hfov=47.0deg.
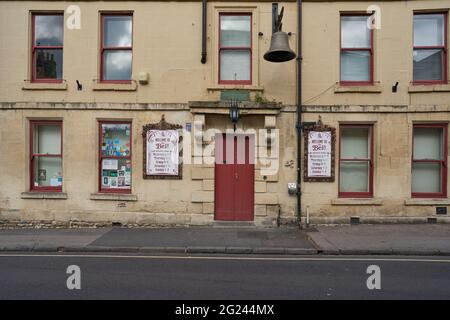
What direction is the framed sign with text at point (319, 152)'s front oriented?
toward the camera

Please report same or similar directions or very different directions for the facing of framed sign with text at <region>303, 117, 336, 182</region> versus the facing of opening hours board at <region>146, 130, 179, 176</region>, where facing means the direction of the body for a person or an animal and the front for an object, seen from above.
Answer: same or similar directions

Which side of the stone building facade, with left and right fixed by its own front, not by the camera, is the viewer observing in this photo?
front

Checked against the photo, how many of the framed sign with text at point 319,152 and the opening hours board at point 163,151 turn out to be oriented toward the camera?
2

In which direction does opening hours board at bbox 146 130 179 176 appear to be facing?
toward the camera

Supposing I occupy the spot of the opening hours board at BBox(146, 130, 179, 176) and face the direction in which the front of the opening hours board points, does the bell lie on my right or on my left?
on my left

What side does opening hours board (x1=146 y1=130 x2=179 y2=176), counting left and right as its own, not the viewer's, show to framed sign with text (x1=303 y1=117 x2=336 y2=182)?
left

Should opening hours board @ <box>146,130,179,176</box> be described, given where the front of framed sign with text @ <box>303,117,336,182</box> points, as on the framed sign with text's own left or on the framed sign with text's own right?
on the framed sign with text's own right
